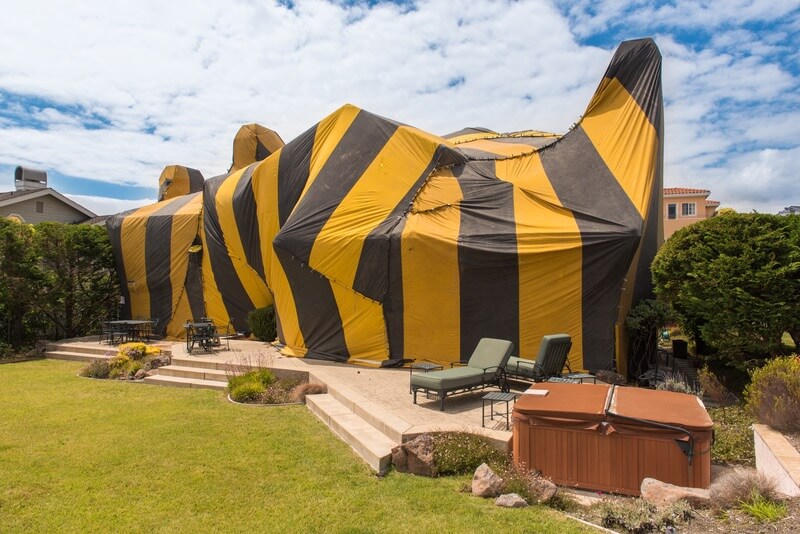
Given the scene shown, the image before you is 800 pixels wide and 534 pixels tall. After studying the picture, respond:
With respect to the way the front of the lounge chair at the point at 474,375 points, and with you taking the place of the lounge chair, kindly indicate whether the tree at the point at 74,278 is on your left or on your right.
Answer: on your right

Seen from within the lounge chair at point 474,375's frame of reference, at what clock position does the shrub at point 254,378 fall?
The shrub is roughly at 2 o'clock from the lounge chair.

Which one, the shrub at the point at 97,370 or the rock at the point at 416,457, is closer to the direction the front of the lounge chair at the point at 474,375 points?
the rock

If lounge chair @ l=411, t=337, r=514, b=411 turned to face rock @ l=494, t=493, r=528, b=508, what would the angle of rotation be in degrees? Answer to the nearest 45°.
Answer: approximately 45° to its left

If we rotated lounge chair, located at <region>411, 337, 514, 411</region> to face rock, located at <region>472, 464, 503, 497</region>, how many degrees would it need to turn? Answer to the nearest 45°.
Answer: approximately 45° to its left

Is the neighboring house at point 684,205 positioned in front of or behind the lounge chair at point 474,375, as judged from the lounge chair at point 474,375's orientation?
behind

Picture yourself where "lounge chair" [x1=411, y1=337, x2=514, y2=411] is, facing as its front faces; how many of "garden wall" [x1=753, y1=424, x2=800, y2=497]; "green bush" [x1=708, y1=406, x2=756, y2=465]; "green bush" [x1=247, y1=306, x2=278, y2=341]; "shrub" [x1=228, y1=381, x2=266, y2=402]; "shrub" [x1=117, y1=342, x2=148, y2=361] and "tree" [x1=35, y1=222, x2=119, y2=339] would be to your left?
2

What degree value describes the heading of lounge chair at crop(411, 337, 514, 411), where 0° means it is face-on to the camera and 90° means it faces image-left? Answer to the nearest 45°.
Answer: approximately 45°

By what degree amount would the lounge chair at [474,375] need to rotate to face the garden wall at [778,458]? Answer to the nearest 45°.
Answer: approximately 90° to its left

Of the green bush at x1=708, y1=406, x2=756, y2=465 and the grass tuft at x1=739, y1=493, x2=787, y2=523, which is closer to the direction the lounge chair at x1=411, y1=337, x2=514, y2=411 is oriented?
the grass tuft

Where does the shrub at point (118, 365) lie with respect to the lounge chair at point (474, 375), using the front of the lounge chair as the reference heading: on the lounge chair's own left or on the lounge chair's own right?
on the lounge chair's own right
